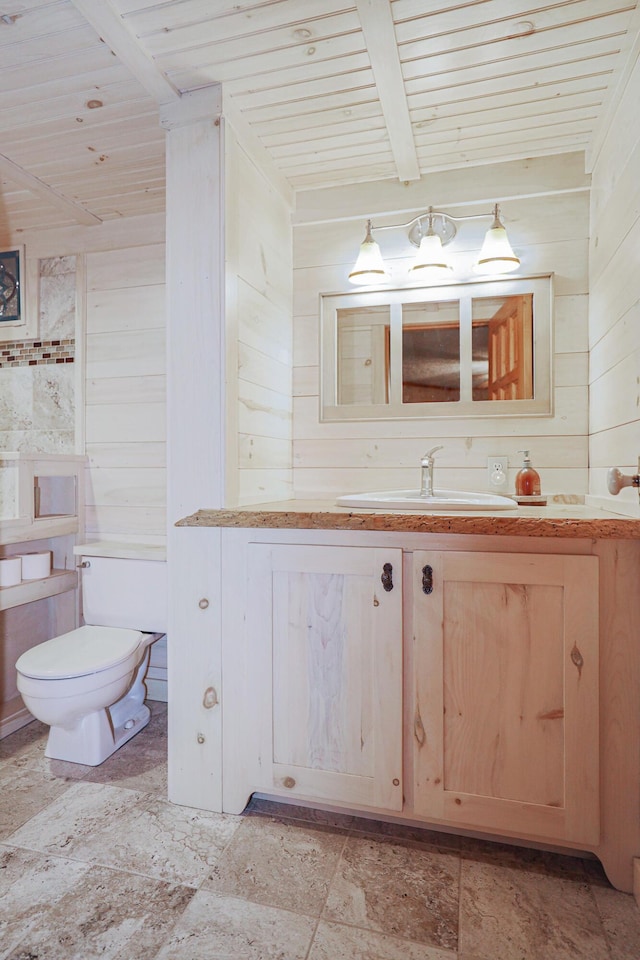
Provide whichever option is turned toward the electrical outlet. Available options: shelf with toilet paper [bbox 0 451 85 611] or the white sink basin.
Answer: the shelf with toilet paper

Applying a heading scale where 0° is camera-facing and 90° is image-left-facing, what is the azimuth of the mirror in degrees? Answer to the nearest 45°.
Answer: approximately 0°

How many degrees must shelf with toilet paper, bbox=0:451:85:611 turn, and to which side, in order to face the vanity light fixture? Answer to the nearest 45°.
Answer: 0° — it already faces it

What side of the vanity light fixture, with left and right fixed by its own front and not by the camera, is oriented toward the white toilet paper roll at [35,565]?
right

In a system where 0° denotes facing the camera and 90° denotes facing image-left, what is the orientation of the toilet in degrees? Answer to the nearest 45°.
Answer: approximately 45°

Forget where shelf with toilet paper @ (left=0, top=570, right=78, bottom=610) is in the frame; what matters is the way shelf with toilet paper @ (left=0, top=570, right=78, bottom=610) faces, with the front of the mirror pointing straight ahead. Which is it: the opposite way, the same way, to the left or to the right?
to the left

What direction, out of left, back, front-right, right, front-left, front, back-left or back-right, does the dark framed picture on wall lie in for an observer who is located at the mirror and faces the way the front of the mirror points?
right
